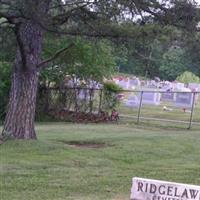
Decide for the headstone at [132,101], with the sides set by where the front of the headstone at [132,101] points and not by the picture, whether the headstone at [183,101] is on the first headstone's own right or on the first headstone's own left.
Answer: on the first headstone's own left

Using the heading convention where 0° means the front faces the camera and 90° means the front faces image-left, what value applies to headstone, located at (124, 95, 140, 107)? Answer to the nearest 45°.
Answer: approximately 0°

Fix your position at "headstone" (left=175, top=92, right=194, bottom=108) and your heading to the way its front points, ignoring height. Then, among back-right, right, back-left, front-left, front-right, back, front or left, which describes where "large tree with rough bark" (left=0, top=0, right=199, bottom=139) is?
front

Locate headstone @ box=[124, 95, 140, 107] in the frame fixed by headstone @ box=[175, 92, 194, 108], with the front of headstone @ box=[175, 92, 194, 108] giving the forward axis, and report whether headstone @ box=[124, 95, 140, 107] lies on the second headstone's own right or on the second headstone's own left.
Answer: on the second headstone's own right

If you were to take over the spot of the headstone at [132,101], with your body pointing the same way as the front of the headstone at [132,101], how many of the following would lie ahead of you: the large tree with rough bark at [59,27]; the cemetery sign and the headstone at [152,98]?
2

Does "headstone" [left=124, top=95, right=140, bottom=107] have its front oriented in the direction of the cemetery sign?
yes

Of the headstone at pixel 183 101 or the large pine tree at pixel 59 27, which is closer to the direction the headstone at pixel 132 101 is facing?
the large pine tree

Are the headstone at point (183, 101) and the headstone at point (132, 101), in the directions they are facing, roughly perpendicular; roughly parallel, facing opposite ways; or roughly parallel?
roughly parallel

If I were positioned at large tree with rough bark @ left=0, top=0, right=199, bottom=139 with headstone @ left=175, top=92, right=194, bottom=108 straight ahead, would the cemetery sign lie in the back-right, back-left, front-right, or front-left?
back-right

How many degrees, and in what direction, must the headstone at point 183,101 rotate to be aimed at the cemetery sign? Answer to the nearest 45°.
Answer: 0° — it already faces it

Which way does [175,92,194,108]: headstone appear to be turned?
toward the camera

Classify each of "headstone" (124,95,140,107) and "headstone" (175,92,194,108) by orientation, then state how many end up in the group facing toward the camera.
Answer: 2

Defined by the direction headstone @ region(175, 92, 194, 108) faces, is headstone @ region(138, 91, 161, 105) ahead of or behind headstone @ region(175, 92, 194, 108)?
behind
